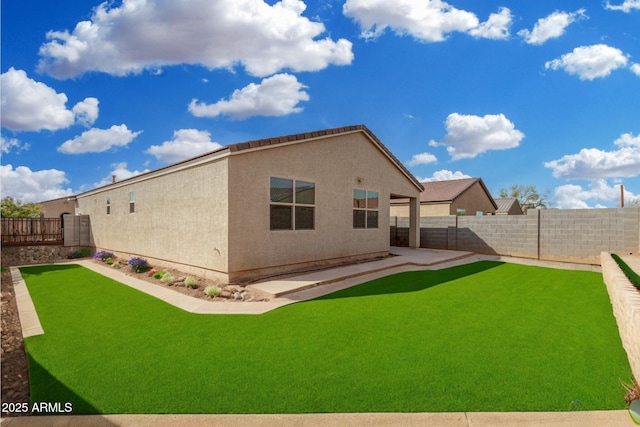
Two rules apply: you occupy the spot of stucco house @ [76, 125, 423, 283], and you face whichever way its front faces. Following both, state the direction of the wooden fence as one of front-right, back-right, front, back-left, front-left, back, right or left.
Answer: front

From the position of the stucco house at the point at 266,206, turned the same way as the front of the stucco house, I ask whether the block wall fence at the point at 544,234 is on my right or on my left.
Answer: on my right

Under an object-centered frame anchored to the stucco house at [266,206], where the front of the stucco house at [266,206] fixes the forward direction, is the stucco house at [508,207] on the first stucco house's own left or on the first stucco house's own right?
on the first stucco house's own right

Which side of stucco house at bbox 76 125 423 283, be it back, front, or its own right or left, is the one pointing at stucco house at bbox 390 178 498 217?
right

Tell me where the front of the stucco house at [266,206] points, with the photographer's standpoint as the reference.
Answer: facing away from the viewer and to the left of the viewer
